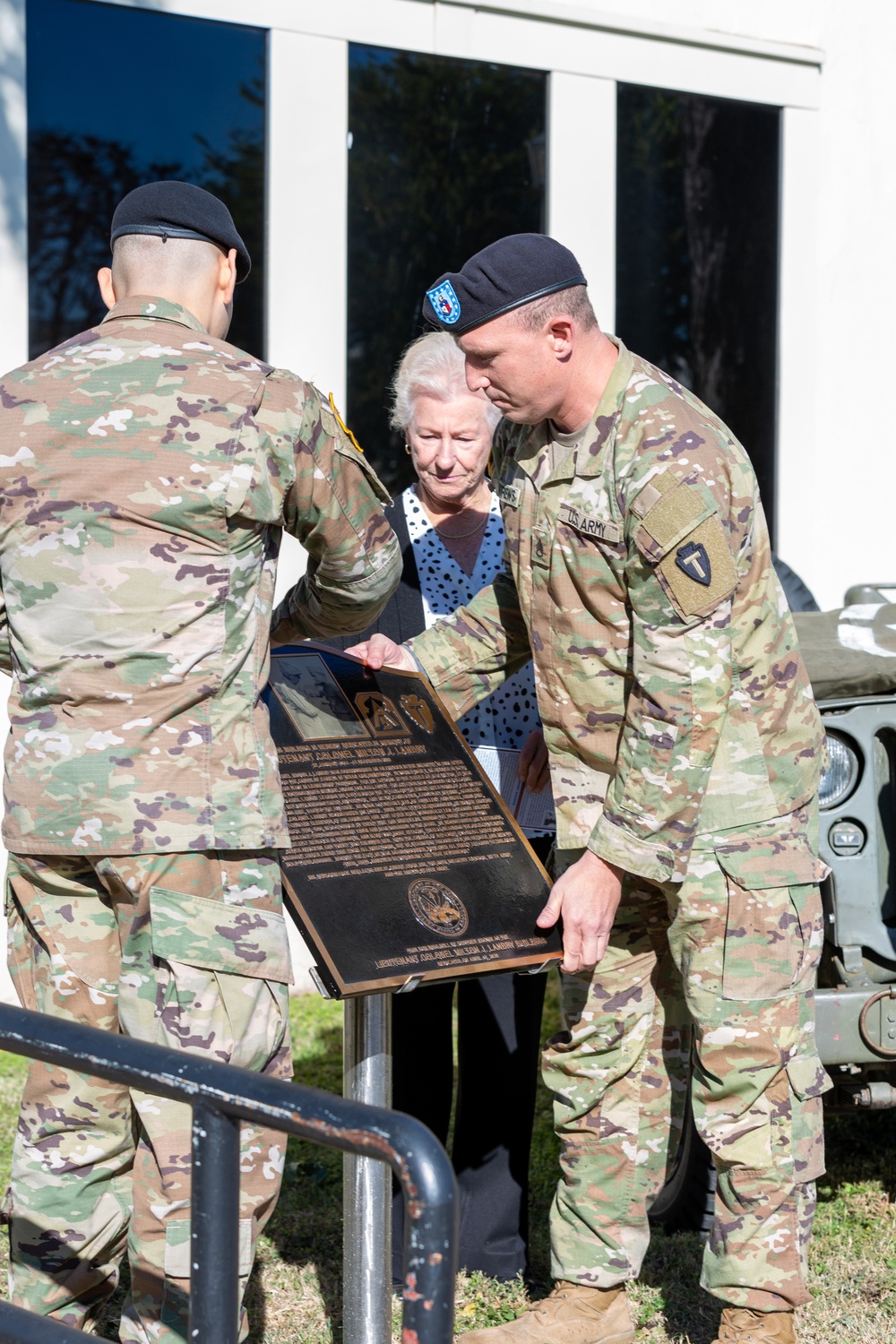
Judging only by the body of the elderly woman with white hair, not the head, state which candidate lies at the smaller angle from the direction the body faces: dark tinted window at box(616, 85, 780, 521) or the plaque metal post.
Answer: the plaque metal post

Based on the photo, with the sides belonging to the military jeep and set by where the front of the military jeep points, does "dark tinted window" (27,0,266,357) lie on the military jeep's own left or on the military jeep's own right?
on the military jeep's own right

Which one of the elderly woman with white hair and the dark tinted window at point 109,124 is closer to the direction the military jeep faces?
the elderly woman with white hair

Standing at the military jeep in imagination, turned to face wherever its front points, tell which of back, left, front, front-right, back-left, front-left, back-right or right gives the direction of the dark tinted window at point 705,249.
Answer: back

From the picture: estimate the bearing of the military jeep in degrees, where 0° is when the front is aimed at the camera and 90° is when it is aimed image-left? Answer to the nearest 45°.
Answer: approximately 0°

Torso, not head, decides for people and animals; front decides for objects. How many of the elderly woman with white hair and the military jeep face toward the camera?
2
